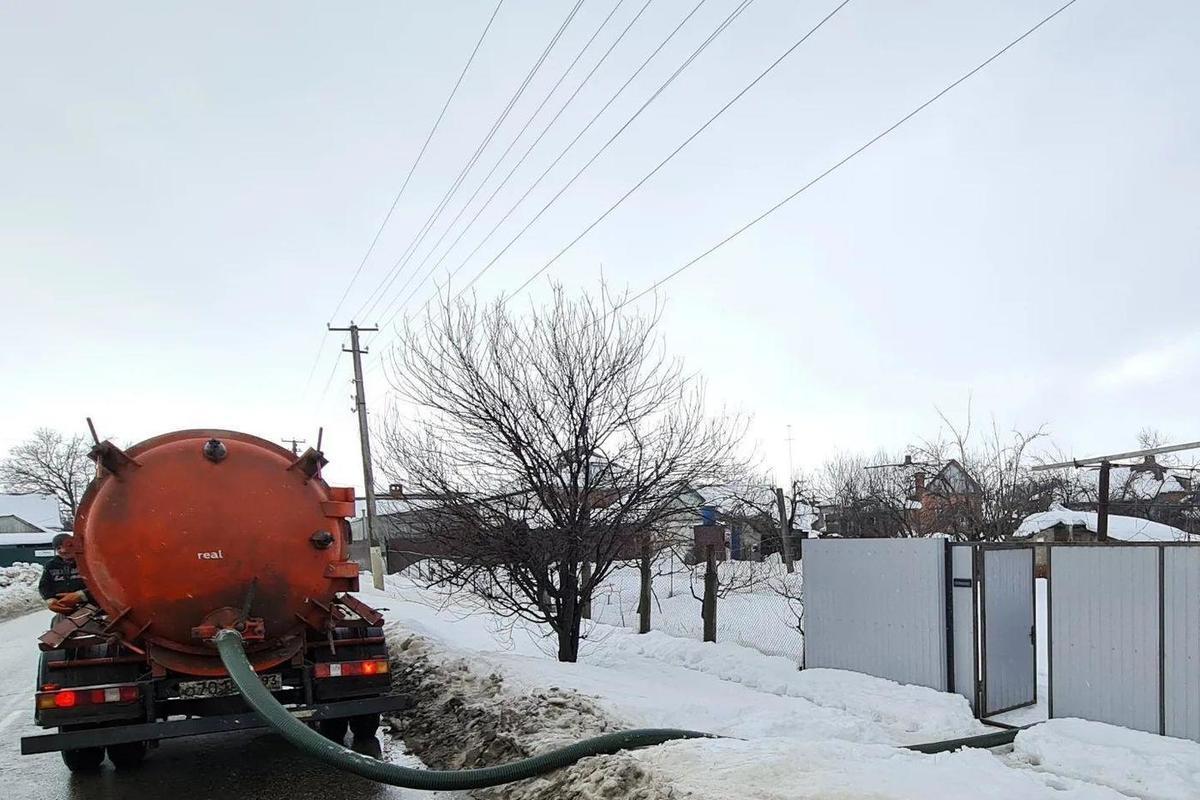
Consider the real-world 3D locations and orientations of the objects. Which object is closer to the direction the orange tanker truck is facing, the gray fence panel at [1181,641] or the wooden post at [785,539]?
the wooden post

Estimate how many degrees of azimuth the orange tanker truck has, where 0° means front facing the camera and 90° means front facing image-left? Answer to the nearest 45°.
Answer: approximately 180°

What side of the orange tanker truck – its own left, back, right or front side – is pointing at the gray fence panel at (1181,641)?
right

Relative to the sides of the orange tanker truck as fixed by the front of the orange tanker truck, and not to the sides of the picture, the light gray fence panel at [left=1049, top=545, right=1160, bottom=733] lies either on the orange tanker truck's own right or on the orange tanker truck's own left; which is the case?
on the orange tanker truck's own right
